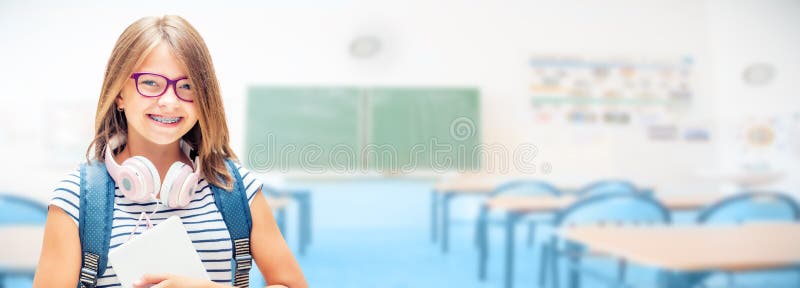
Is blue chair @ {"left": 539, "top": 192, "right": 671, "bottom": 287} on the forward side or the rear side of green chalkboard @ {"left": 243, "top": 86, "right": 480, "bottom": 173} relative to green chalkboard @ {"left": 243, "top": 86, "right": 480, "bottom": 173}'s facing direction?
on the forward side

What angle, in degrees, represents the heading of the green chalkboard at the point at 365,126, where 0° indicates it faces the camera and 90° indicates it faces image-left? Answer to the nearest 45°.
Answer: approximately 0°

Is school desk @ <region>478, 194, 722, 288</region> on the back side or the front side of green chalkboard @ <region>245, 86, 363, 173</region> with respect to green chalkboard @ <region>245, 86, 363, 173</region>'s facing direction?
on the front side

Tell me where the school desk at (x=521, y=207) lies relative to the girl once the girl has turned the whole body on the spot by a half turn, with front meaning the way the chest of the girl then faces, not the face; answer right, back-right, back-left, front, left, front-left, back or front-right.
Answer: front-right

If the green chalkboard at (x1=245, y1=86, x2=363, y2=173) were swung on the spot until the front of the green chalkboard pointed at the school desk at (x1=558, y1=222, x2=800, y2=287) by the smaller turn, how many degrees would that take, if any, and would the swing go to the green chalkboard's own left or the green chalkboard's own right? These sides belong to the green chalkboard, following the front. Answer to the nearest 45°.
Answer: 0° — it already faces it

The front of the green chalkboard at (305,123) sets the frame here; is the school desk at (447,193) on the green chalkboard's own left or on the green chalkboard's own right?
on the green chalkboard's own left

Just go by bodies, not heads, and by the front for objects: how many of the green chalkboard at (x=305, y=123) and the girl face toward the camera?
2

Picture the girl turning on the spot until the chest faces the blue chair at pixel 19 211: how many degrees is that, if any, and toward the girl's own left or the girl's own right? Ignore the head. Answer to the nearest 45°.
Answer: approximately 180°
